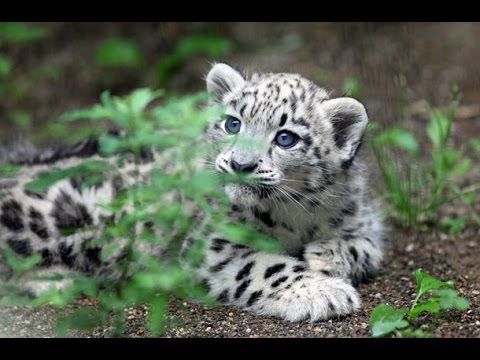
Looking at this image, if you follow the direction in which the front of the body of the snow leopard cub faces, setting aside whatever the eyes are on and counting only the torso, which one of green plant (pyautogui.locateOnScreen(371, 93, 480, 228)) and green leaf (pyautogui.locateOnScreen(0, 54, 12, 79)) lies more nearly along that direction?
the green plant

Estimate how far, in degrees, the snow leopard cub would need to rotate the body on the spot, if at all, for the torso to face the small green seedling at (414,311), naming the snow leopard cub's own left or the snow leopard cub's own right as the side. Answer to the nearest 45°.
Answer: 0° — it already faces it

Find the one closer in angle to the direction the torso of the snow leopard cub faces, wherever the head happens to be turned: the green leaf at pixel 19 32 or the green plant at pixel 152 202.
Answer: the green plant

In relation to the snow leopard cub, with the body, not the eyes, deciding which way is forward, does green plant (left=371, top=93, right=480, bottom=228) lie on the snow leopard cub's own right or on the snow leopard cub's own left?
on the snow leopard cub's own left

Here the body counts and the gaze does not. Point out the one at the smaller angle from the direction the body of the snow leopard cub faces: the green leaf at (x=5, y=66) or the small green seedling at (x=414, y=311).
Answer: the small green seedling

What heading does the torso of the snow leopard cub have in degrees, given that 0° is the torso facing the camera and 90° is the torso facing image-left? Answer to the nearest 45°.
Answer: approximately 315°

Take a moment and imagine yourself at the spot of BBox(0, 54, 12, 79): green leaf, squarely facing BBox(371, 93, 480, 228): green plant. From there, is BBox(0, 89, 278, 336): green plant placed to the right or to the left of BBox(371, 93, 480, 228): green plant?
right

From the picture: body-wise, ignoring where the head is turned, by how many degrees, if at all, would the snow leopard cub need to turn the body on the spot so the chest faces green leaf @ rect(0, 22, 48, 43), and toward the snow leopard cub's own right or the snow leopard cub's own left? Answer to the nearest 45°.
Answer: approximately 180°

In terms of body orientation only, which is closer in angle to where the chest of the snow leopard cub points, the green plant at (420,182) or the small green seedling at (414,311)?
the small green seedling

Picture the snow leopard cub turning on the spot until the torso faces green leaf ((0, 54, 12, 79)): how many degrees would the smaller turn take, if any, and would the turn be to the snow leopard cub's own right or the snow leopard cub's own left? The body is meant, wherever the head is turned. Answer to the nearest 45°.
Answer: approximately 180°
